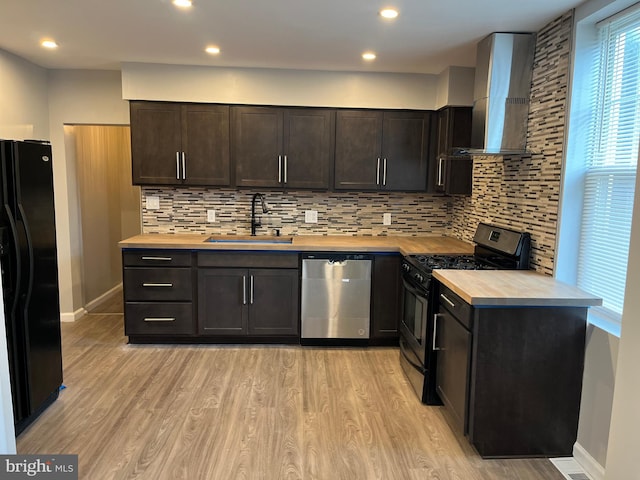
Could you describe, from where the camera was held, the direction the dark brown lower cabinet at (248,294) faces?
facing the viewer

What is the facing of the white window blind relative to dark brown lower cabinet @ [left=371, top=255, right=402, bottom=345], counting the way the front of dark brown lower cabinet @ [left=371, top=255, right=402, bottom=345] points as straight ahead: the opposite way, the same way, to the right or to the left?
to the right

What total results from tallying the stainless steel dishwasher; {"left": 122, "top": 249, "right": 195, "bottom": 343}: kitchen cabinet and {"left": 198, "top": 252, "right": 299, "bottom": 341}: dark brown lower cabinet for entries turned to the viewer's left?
0

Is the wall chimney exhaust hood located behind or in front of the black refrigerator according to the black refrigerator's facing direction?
in front

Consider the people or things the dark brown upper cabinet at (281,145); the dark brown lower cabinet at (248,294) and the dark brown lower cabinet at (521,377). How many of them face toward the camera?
2

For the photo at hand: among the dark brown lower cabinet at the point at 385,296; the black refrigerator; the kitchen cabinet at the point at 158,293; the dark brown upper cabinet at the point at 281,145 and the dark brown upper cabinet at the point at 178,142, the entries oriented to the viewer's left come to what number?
0

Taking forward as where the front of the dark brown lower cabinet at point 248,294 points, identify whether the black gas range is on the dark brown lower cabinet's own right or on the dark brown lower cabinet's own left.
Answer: on the dark brown lower cabinet's own left

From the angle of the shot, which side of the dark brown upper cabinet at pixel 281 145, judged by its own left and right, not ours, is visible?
front

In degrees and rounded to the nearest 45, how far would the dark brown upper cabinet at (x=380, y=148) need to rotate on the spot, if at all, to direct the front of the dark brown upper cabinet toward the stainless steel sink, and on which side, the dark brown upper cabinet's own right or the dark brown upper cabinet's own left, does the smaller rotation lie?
approximately 90° to the dark brown upper cabinet's own right

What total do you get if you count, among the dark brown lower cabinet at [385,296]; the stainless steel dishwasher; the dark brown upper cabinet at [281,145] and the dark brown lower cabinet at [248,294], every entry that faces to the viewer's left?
0

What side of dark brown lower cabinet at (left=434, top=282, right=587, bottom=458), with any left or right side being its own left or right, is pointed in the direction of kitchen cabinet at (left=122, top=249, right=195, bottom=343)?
front

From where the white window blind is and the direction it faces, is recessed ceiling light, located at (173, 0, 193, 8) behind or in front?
in front

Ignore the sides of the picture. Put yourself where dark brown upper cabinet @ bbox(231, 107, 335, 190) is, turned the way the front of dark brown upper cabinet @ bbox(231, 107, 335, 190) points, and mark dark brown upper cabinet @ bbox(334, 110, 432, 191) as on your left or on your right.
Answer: on your left

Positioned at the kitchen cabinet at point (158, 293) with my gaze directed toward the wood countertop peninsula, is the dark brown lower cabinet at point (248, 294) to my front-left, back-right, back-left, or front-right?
front-left

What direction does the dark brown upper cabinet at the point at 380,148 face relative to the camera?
toward the camera

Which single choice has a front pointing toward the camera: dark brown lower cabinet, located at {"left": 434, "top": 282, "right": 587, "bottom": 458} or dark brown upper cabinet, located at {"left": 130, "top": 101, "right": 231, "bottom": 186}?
the dark brown upper cabinet

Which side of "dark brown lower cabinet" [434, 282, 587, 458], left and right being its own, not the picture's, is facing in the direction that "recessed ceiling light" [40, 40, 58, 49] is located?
front

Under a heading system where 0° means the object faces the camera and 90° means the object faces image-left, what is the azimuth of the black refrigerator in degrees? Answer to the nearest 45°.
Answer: approximately 315°
